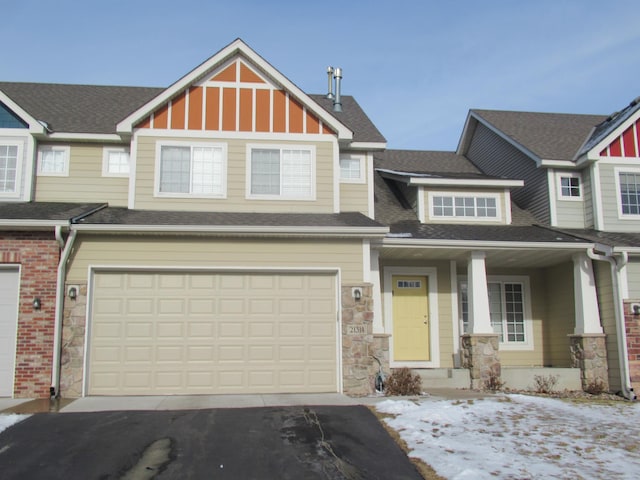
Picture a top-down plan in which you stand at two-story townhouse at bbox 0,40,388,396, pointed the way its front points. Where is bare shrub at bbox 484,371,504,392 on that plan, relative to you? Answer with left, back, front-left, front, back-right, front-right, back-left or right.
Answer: left

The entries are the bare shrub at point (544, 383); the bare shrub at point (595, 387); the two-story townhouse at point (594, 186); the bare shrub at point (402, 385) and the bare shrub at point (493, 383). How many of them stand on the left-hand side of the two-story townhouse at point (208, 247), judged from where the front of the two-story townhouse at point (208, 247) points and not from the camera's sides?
5

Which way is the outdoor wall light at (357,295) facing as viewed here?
toward the camera

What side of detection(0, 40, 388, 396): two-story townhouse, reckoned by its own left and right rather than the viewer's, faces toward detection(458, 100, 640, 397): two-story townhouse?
left

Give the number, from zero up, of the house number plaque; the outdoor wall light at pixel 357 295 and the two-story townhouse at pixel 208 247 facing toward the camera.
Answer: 3

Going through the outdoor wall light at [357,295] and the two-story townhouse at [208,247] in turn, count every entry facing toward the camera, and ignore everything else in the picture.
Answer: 2

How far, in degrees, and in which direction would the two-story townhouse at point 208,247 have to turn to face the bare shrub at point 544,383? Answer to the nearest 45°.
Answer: approximately 90° to its left

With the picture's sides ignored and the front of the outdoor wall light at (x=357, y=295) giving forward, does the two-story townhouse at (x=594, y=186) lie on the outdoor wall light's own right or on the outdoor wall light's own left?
on the outdoor wall light's own left

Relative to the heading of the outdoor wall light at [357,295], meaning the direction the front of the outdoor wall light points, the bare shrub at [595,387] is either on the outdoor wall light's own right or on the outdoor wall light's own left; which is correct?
on the outdoor wall light's own left

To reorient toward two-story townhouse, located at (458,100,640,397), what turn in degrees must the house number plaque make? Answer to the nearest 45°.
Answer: approximately 135° to its left

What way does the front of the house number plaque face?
toward the camera

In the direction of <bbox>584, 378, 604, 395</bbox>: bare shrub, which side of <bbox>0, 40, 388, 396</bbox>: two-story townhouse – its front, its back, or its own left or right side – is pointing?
left
